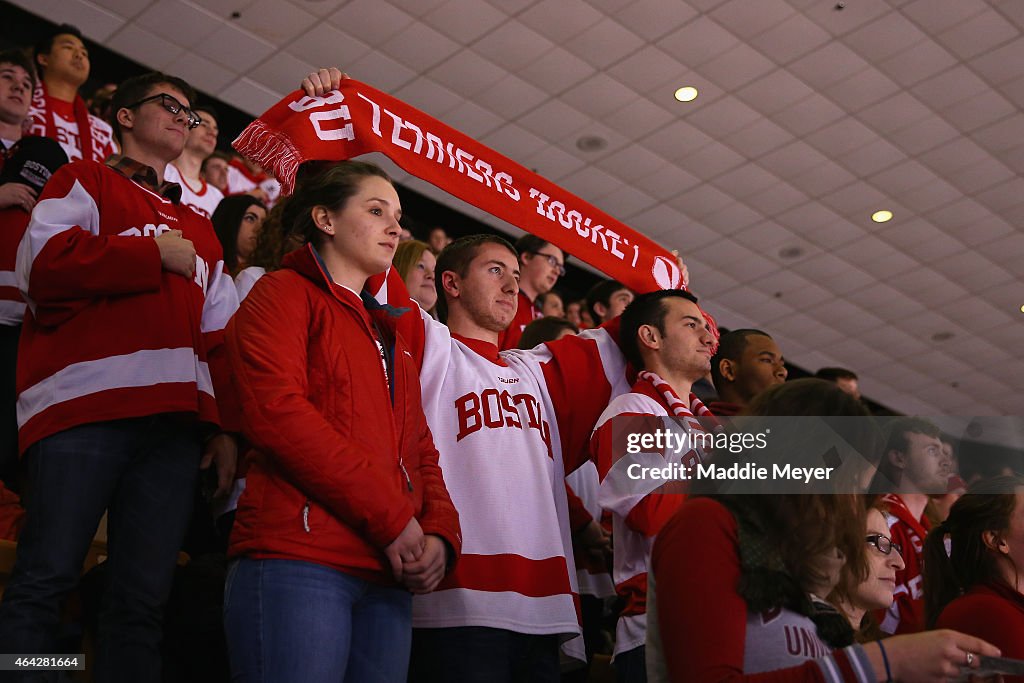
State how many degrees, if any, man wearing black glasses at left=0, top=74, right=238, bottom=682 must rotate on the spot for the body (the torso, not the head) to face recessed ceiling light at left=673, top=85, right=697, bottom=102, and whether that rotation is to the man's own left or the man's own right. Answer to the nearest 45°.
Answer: approximately 90° to the man's own left

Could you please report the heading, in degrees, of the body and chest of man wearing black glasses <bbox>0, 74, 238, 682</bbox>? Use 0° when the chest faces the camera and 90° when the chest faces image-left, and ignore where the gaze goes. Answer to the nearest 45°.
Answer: approximately 315°

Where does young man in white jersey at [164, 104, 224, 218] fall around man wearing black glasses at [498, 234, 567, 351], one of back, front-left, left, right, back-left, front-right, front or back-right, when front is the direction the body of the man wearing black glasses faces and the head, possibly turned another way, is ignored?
back-right

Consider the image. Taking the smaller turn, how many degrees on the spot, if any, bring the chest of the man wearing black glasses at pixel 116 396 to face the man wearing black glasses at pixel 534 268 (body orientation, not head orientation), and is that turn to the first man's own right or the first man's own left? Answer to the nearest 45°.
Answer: approximately 90° to the first man's own left

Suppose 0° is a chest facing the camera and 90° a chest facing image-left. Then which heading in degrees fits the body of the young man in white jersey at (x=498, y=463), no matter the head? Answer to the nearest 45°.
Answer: approximately 315°

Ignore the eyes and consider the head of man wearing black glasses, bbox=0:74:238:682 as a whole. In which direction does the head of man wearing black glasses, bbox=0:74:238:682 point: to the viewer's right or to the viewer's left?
to the viewer's right

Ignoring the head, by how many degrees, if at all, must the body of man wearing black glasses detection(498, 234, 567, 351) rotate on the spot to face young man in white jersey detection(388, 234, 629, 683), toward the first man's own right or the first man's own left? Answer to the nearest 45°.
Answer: approximately 45° to the first man's own right

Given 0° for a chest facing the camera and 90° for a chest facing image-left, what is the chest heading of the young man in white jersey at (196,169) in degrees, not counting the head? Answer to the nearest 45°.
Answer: approximately 315°

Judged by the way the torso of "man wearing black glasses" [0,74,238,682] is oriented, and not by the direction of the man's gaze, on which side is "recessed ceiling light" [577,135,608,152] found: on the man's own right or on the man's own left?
on the man's own left
